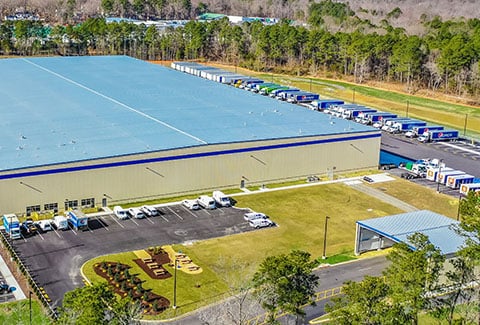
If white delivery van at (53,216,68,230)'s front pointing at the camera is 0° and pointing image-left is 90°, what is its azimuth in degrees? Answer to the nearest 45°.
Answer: approximately 315°

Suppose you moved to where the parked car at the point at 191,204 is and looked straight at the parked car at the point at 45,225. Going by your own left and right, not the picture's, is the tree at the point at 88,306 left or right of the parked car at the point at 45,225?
left

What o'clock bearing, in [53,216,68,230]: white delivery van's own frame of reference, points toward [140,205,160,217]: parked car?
The parked car is roughly at 10 o'clock from the white delivery van.

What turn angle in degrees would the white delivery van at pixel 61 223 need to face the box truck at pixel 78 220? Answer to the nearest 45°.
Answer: approximately 45° to its left

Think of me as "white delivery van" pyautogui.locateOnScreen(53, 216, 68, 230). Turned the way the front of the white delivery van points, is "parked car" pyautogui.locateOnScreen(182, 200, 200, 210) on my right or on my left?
on my left

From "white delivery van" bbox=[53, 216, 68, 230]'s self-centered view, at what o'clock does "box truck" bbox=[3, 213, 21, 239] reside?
The box truck is roughly at 4 o'clock from the white delivery van.

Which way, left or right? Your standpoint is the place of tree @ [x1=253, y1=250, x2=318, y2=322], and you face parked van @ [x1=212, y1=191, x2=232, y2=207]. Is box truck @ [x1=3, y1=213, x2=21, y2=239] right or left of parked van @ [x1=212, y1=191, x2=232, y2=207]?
left

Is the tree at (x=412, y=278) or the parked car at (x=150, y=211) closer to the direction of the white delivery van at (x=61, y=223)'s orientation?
the tree

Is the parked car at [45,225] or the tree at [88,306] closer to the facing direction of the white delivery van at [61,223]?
the tree

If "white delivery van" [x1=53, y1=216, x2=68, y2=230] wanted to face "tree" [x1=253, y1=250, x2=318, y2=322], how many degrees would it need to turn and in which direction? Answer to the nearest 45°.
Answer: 0° — it already faces it
